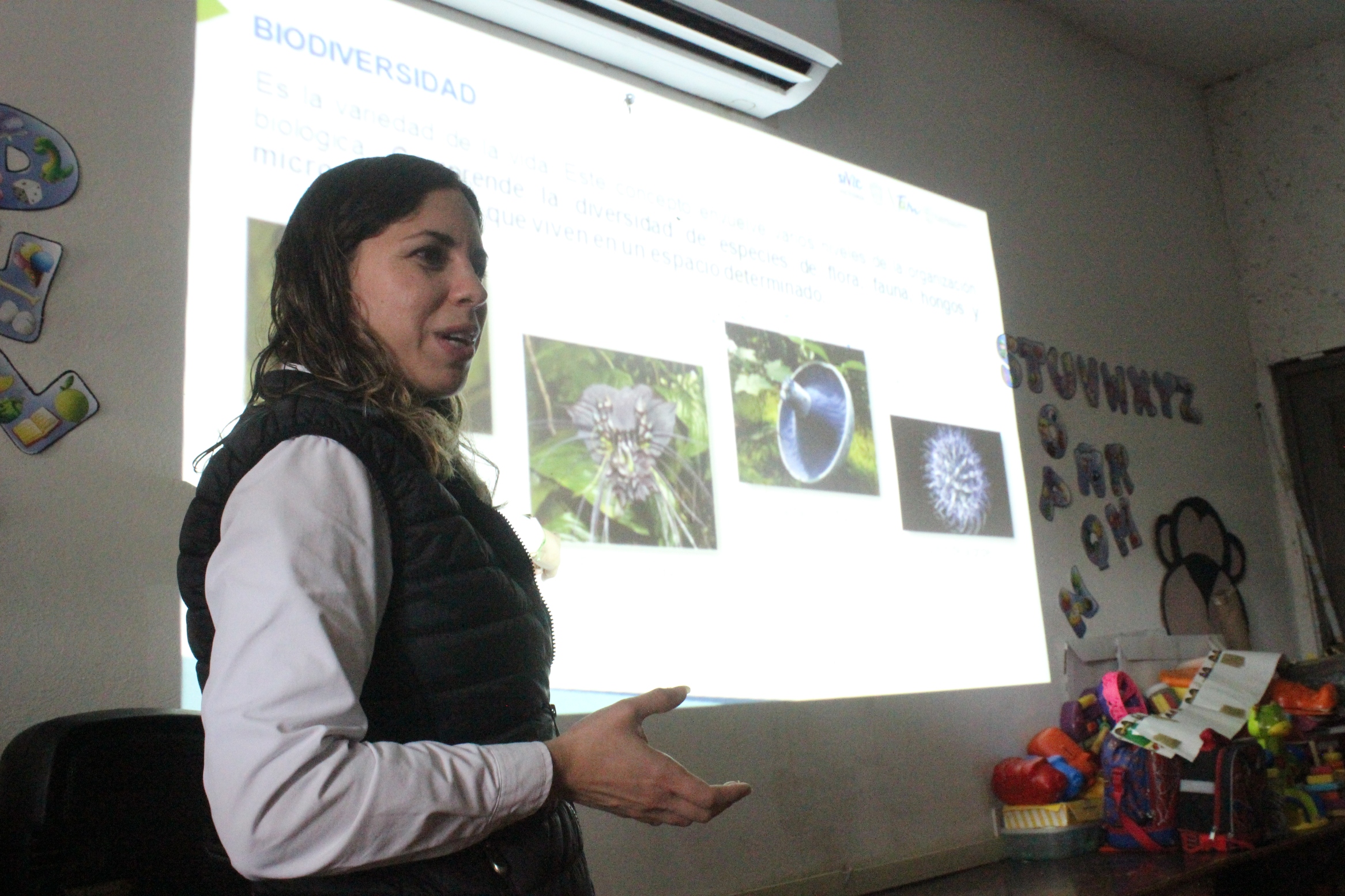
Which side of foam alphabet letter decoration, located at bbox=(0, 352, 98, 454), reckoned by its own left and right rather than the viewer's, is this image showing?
front

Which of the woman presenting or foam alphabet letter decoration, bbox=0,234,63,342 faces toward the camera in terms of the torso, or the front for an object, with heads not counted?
the foam alphabet letter decoration

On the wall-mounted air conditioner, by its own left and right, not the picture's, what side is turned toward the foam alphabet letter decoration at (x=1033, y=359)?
left

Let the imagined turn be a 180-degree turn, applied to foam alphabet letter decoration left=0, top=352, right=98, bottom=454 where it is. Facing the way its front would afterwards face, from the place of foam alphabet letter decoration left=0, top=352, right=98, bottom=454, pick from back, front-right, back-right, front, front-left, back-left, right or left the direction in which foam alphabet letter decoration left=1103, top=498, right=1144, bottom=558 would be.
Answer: right

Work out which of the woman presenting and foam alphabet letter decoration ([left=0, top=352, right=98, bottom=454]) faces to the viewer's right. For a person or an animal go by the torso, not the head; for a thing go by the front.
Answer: the woman presenting

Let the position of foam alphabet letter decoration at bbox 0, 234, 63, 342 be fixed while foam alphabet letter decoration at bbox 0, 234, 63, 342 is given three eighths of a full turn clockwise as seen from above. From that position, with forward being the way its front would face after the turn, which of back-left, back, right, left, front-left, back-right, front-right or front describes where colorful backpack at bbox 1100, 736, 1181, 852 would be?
back-right

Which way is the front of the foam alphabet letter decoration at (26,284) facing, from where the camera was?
facing the viewer

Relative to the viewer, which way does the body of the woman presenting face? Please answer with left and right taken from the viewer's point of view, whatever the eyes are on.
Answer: facing to the right of the viewer

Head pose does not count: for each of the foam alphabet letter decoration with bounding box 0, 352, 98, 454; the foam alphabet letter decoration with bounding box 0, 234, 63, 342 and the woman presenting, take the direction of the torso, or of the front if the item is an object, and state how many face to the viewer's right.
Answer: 1

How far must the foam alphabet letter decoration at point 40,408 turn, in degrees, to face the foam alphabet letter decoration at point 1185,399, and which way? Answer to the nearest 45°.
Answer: approximately 90° to its left

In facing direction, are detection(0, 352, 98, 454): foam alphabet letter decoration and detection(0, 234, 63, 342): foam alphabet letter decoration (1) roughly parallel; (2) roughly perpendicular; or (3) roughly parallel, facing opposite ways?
roughly parallel

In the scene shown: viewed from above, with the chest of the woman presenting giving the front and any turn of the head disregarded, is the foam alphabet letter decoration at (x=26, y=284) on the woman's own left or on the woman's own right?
on the woman's own left

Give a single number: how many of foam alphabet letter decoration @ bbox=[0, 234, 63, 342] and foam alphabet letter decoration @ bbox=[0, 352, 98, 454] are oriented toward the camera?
2

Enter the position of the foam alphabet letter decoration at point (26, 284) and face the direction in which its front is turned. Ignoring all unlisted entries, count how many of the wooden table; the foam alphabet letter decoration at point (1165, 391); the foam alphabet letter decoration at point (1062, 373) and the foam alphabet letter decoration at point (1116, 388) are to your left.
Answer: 4

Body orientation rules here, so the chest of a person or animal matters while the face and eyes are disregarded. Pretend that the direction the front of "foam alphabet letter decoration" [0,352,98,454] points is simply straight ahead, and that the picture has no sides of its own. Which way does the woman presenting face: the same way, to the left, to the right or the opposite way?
to the left

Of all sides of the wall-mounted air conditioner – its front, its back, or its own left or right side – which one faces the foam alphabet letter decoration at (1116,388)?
left
